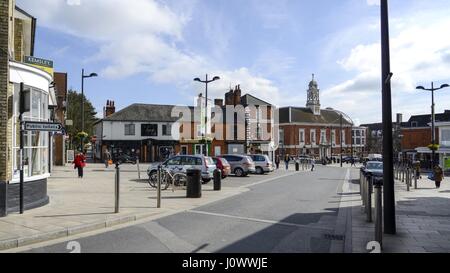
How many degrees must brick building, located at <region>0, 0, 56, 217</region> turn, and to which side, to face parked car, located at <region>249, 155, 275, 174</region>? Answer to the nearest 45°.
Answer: approximately 90° to its left

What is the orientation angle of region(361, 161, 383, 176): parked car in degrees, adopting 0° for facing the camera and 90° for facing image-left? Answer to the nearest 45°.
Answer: approximately 45°

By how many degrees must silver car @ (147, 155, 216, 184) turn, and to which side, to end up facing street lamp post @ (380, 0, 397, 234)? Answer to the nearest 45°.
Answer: approximately 135° to its left

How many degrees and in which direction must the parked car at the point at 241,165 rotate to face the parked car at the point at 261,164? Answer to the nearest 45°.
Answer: approximately 90° to its right

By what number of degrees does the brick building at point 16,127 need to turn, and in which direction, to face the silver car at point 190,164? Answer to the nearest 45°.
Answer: approximately 90° to its left

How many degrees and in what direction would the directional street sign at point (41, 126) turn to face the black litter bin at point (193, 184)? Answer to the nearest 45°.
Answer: approximately 135° to its left

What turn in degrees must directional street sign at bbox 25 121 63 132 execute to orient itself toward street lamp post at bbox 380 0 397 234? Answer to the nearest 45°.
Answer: approximately 45° to its left
